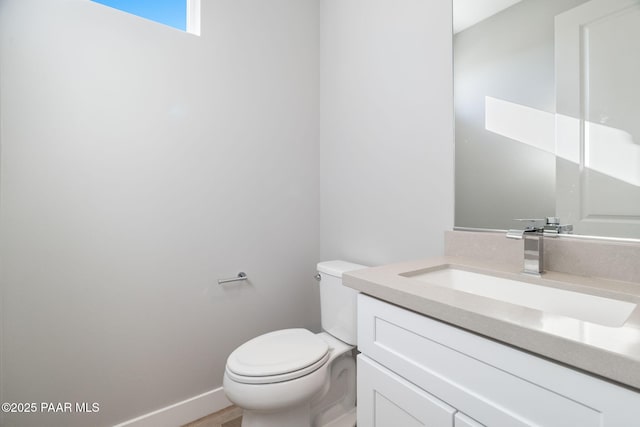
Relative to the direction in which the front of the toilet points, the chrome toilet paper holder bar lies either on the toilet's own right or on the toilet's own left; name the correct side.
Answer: on the toilet's own right

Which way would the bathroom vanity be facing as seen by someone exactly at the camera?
facing the viewer and to the left of the viewer

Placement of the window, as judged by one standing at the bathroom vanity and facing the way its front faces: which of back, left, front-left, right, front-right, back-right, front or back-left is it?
front-right

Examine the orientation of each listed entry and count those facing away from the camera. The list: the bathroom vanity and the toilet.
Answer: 0

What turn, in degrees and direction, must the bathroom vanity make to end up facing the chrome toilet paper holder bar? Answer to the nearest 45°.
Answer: approximately 45° to its right

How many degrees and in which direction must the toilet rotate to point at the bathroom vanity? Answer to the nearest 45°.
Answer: approximately 90° to its left

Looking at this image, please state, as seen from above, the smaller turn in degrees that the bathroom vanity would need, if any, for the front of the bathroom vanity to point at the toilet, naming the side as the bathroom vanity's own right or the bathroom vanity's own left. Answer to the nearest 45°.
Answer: approximately 90° to the bathroom vanity's own right
